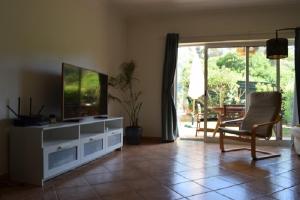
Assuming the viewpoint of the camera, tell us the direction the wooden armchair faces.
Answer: facing the viewer and to the left of the viewer

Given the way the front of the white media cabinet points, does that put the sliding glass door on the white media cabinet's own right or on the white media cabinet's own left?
on the white media cabinet's own left

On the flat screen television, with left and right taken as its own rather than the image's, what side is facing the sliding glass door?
left

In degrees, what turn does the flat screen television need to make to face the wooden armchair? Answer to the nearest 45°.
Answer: approximately 45° to its left

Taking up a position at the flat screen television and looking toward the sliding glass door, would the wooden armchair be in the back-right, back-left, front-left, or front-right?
front-right

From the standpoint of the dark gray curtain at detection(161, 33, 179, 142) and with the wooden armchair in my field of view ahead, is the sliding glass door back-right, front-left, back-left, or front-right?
front-left

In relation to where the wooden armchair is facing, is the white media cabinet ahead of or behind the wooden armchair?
ahead

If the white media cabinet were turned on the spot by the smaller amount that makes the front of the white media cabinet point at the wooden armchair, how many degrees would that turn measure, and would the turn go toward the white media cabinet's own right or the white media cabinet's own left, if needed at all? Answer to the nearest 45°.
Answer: approximately 45° to the white media cabinet's own left

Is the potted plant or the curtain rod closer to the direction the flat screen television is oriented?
the curtain rod

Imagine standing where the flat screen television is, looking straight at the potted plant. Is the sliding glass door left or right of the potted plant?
right

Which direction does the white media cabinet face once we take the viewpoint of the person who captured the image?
facing the viewer and to the right of the viewer

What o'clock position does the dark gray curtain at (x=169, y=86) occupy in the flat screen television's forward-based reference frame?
The dark gray curtain is roughly at 9 o'clock from the flat screen television.

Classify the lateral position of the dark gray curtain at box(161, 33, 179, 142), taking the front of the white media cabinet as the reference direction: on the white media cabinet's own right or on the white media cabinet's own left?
on the white media cabinet's own left

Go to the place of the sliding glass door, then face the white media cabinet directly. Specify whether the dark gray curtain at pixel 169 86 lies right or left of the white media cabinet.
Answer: right

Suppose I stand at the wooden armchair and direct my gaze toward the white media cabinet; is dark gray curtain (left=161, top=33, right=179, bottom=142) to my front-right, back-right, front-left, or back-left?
front-right

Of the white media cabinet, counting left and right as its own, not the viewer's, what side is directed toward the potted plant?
left

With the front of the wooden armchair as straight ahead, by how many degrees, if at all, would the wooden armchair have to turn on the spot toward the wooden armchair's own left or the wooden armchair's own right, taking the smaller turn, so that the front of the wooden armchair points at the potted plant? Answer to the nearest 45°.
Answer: approximately 45° to the wooden armchair's own right

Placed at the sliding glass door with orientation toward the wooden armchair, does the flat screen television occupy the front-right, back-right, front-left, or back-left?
front-right
